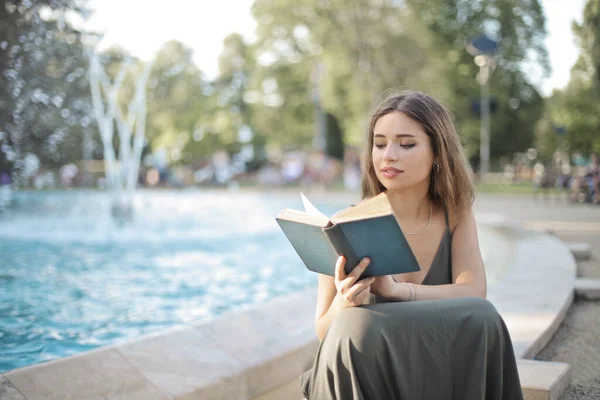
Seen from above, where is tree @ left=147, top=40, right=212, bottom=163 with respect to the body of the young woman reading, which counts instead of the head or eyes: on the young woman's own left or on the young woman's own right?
on the young woman's own right

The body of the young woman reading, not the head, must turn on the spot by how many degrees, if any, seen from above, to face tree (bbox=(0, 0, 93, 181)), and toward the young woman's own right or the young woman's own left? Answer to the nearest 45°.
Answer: approximately 90° to the young woman's own right

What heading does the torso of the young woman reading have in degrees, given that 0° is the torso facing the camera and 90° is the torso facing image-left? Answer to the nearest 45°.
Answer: approximately 45°

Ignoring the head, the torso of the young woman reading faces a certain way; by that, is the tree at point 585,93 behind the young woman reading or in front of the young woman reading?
behind

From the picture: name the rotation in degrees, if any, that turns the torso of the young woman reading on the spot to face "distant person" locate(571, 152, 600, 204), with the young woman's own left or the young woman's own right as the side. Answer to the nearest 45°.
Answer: approximately 135° to the young woman's own right

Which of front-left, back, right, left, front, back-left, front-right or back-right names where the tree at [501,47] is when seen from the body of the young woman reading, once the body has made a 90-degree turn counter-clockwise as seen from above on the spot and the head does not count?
back-left
